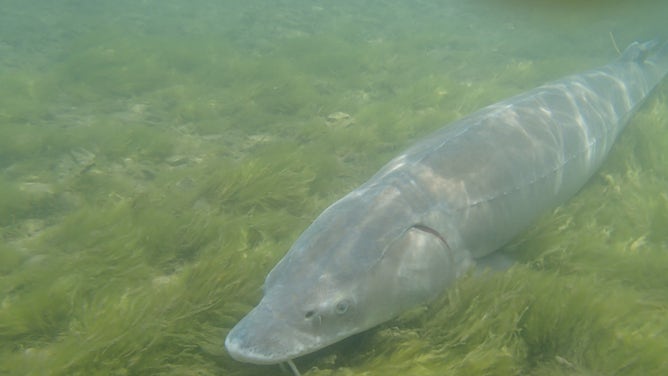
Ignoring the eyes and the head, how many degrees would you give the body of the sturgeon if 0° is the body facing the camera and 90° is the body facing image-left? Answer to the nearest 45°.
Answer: approximately 45°
